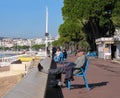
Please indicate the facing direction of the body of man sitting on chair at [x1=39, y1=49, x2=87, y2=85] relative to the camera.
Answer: to the viewer's left
